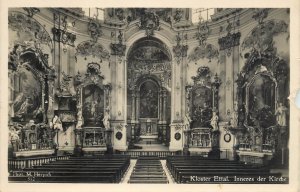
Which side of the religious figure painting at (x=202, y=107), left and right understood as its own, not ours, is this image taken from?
front
